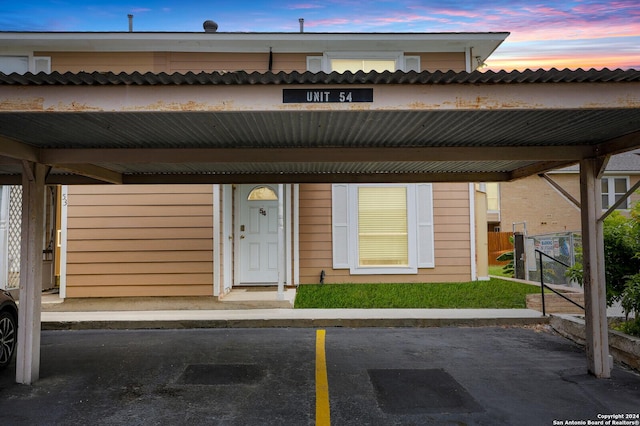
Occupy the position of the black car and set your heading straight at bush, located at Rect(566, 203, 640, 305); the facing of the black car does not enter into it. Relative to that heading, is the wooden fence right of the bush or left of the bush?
left

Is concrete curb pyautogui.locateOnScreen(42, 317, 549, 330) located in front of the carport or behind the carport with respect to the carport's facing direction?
behind

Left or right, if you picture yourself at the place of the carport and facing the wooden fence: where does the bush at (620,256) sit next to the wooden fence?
right

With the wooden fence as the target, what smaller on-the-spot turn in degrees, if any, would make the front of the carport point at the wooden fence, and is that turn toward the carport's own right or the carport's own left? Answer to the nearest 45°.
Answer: approximately 135° to the carport's own left

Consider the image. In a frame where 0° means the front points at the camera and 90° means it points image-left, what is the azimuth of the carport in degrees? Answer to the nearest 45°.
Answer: approximately 0°

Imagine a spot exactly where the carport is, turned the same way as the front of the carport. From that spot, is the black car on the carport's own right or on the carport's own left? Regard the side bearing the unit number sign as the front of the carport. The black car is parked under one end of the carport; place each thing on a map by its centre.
on the carport's own right

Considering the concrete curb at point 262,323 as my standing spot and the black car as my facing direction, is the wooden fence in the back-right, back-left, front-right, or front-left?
back-right

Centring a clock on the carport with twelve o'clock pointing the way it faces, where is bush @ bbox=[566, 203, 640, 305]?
The bush is roughly at 8 o'clock from the carport.
